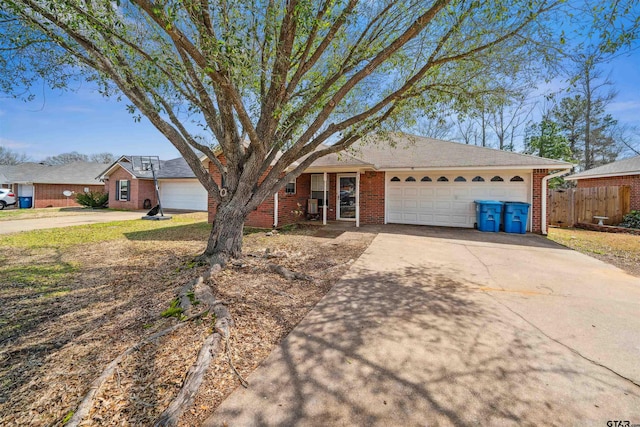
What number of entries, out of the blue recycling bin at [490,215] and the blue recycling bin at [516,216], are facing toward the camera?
2

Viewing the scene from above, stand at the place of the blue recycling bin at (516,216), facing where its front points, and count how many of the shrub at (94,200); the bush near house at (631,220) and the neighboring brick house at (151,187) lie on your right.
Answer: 2

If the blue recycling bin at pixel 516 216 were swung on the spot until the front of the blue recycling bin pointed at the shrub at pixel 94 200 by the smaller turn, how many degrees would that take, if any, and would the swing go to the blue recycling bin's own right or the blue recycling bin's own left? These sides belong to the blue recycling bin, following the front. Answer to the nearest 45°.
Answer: approximately 90° to the blue recycling bin's own right

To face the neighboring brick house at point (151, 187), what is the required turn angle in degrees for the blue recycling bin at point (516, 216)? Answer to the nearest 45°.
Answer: approximately 90° to its right

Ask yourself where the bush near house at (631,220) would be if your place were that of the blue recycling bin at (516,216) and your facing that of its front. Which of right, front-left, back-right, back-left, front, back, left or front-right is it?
back-left

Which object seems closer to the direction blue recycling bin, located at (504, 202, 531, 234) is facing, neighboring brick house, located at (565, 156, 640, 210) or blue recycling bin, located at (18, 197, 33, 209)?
the blue recycling bin

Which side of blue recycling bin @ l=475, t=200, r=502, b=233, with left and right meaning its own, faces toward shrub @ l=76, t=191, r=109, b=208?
right

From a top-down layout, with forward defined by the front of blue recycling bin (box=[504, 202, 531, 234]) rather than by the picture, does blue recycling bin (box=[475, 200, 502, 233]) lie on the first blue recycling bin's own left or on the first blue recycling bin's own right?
on the first blue recycling bin's own right

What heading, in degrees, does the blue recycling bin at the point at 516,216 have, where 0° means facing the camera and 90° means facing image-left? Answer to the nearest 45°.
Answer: approximately 0°

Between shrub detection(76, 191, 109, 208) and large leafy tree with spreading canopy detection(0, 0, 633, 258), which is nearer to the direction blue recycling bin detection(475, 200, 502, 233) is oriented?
the large leafy tree with spreading canopy

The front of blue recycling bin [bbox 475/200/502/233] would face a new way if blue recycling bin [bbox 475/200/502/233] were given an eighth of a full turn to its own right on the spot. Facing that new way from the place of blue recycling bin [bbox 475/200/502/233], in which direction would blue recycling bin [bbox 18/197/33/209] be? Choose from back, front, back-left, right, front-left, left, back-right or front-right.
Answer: front-right

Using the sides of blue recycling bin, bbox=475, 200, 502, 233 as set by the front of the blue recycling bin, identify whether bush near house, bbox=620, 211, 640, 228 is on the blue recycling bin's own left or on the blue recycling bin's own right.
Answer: on the blue recycling bin's own left

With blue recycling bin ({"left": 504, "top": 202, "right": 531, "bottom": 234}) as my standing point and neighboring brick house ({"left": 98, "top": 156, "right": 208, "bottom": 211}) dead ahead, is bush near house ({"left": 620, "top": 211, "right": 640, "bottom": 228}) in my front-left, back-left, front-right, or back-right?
back-right

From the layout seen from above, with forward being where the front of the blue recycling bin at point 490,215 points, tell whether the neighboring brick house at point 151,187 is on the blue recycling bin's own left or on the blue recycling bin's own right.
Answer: on the blue recycling bin's own right
